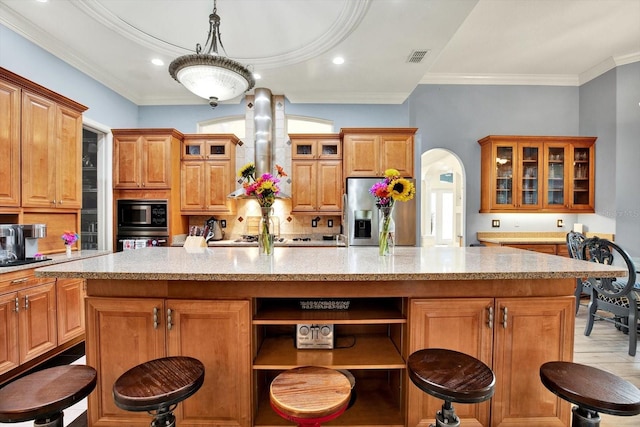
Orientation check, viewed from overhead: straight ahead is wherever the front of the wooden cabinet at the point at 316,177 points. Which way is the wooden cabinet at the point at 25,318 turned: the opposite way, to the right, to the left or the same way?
to the left

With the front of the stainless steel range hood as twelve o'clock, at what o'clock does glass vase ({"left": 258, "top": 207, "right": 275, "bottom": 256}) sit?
The glass vase is roughly at 12 o'clock from the stainless steel range hood.

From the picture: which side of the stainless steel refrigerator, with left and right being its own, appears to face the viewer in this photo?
front

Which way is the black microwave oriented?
toward the camera

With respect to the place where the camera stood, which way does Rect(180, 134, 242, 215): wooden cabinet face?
facing the viewer

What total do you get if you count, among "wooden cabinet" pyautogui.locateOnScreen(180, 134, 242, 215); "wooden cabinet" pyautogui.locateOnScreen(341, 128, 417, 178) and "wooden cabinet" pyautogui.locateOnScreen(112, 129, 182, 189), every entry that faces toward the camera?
3

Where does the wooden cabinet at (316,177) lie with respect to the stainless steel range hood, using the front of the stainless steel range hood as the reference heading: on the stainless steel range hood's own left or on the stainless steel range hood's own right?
on the stainless steel range hood's own left

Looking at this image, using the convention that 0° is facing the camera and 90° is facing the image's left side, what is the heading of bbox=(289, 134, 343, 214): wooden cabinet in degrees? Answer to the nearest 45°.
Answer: approximately 0°

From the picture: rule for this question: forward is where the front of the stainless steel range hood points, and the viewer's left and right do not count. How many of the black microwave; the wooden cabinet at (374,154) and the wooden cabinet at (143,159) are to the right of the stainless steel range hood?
2

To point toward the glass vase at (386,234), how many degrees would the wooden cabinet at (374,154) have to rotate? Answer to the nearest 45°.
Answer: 0° — it already faces it

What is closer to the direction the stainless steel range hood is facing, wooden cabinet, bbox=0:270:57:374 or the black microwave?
the wooden cabinet

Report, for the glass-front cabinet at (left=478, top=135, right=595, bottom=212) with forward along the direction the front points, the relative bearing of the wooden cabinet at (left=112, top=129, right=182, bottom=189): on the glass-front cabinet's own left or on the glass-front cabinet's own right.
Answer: on the glass-front cabinet's own right
